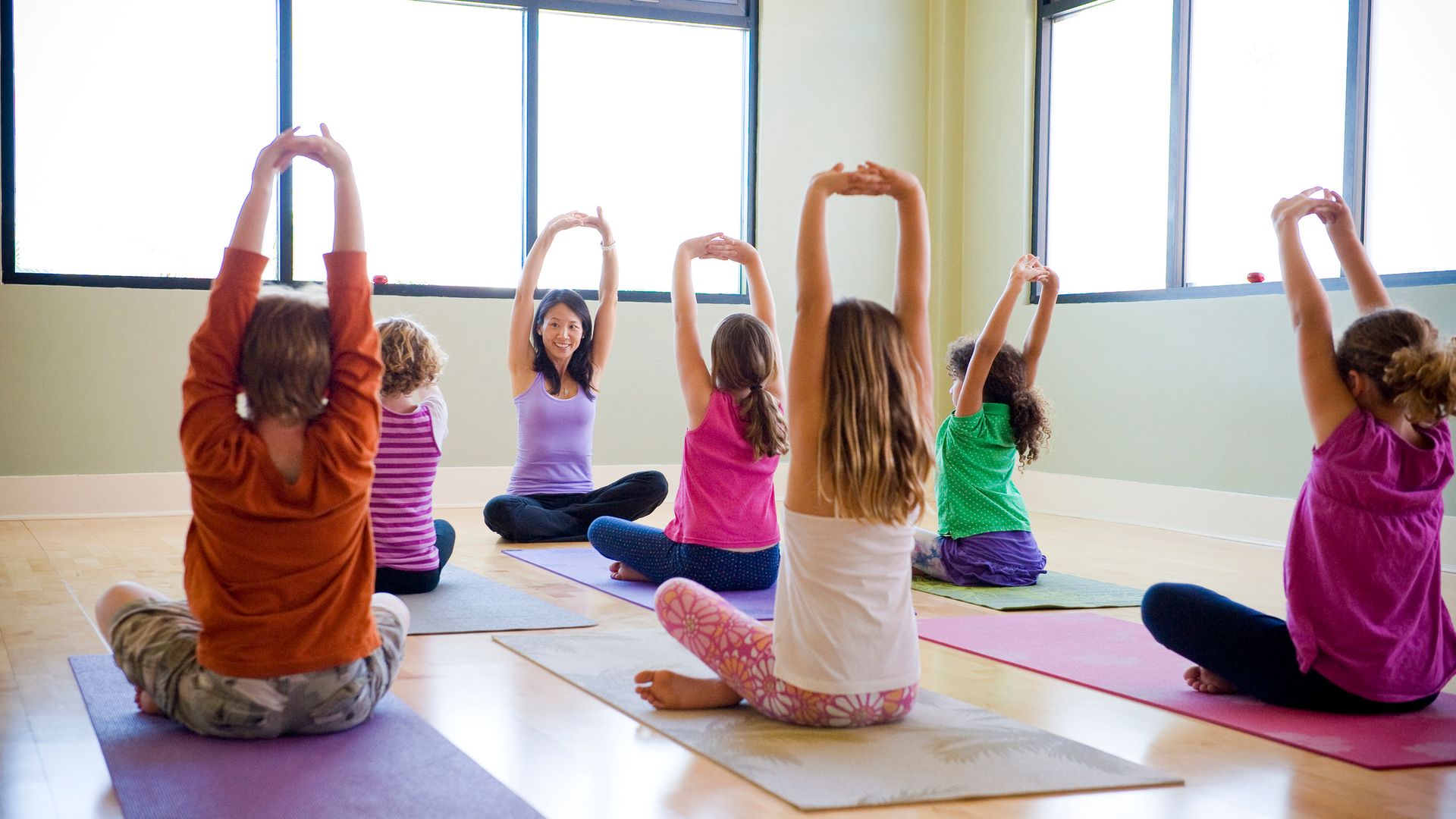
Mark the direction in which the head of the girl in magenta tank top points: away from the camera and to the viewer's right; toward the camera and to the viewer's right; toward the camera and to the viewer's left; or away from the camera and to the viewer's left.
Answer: away from the camera and to the viewer's left

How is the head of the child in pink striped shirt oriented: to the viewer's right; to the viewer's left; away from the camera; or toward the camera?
away from the camera

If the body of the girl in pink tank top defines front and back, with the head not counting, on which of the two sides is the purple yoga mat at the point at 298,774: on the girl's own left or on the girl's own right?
on the girl's own left

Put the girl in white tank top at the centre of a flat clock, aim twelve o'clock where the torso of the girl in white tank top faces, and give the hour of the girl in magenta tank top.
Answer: The girl in magenta tank top is roughly at 4 o'clock from the girl in white tank top.

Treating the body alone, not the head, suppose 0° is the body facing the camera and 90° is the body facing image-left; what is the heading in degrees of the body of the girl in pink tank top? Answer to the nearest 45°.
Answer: approximately 135°

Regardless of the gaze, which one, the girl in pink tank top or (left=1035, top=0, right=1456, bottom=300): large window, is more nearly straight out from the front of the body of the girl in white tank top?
the girl in pink tank top

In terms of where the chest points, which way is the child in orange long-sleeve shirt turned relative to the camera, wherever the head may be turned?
away from the camera

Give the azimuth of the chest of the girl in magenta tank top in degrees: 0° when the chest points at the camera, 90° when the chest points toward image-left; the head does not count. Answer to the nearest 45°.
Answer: approximately 135°
